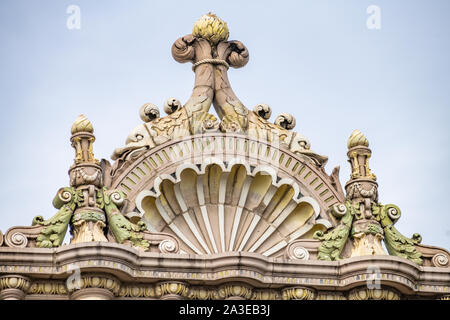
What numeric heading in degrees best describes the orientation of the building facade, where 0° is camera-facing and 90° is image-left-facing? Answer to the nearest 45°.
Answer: approximately 0°
